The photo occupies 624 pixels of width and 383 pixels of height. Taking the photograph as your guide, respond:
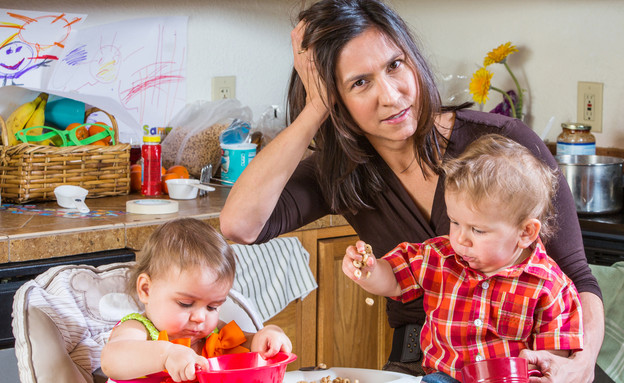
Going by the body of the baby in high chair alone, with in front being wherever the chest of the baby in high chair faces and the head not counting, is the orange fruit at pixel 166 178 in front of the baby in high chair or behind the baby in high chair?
behind

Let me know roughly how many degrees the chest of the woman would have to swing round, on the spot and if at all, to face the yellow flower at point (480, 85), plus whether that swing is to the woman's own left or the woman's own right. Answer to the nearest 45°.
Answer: approximately 180°

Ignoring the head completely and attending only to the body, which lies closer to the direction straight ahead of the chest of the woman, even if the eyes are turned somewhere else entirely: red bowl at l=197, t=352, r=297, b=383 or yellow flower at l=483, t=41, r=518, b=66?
the red bowl

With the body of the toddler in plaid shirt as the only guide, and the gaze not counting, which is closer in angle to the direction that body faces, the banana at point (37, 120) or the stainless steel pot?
the banana

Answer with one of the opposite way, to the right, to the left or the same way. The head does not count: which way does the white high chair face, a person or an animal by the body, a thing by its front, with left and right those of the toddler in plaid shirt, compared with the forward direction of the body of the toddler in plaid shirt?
to the left

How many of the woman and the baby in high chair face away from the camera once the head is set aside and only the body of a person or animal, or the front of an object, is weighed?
0

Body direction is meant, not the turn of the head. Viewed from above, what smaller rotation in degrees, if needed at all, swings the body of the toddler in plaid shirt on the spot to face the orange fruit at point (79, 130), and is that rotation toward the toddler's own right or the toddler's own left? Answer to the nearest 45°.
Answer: approximately 90° to the toddler's own right

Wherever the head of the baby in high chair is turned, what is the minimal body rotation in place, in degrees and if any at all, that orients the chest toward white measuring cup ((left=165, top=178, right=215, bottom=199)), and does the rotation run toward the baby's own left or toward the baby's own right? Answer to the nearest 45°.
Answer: approximately 135° to the baby's own left

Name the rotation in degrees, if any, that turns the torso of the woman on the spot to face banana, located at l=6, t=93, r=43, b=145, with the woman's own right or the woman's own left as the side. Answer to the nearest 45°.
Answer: approximately 135° to the woman's own right

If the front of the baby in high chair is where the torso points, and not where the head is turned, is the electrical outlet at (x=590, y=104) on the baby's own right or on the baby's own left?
on the baby's own left

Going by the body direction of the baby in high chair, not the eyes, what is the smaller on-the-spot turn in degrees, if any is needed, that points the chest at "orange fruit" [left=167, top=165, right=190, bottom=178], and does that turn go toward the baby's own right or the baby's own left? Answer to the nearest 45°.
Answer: approximately 135° to the baby's own left

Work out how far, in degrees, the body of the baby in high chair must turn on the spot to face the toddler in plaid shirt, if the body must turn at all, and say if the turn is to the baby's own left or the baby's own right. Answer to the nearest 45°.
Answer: approximately 45° to the baby's own left

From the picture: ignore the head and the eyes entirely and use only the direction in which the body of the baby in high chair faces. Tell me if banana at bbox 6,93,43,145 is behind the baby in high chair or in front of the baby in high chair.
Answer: behind

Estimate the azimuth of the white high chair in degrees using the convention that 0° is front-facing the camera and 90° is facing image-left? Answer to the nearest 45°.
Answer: approximately 315°

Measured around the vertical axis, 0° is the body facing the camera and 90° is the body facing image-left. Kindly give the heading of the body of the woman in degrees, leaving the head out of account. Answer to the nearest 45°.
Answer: approximately 0°

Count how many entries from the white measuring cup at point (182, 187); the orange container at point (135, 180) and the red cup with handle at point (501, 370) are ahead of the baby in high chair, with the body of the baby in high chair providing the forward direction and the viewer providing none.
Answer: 1

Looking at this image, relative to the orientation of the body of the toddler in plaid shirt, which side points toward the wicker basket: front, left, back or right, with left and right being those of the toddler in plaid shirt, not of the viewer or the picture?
right
